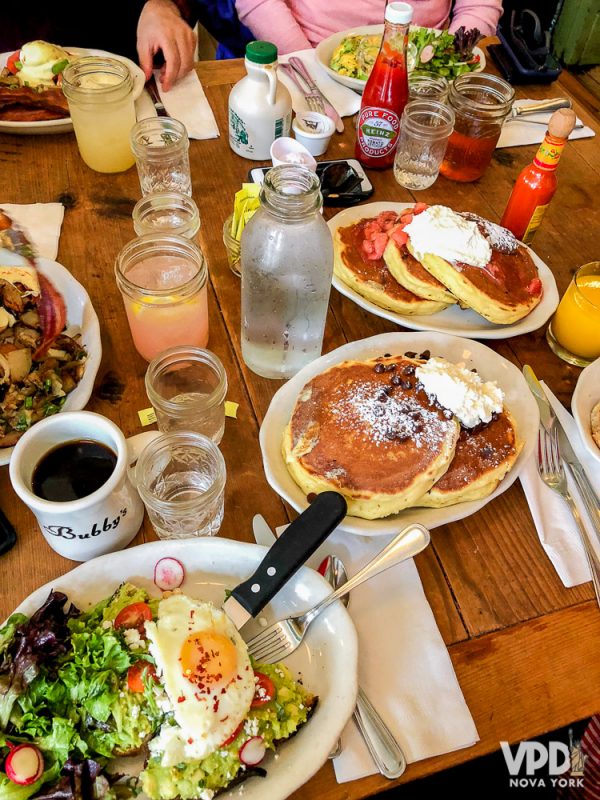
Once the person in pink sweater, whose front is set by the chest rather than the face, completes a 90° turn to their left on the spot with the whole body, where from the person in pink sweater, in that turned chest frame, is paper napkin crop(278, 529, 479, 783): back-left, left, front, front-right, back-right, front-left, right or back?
right

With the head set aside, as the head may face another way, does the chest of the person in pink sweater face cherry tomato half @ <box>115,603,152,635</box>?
yes

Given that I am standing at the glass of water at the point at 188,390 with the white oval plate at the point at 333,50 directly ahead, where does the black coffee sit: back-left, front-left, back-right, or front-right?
back-left

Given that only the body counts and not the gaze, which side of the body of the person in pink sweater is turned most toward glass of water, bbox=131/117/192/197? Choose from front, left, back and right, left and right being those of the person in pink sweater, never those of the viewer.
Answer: front

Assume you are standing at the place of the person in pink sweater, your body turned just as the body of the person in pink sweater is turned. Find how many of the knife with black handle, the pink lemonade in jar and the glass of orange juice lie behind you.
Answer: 0

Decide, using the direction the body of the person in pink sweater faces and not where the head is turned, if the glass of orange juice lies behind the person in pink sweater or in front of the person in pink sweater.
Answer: in front

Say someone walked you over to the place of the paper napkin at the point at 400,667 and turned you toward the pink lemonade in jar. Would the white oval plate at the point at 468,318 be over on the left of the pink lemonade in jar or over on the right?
right

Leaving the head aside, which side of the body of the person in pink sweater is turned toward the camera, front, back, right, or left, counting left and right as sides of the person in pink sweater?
front

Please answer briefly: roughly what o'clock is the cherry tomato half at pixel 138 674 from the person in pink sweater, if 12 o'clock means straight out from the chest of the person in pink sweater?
The cherry tomato half is roughly at 12 o'clock from the person in pink sweater.

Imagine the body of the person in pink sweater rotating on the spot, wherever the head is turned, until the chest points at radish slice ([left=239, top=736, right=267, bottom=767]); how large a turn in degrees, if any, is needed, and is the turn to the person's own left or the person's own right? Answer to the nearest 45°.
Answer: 0° — they already face it

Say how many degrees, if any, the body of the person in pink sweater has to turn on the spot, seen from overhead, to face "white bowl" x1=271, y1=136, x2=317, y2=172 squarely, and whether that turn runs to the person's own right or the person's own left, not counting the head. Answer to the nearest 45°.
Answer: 0° — they already face it

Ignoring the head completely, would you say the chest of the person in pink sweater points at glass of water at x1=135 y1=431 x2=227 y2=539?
yes

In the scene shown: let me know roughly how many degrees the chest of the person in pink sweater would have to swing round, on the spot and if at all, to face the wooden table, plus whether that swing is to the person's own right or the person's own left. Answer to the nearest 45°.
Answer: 0° — they already face it

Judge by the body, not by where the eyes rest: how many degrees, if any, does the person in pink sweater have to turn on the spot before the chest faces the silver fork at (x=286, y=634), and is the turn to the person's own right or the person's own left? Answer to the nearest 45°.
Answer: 0° — they already face it

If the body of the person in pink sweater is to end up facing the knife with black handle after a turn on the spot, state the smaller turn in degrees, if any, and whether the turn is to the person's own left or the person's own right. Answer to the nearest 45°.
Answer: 0° — they already face it

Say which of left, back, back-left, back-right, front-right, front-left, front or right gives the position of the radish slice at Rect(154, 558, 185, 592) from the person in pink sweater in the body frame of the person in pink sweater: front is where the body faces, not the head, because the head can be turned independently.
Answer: front

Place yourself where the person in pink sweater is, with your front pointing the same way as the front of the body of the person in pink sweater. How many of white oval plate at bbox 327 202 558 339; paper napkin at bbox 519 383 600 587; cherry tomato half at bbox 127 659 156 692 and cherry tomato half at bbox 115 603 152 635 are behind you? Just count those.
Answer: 0
